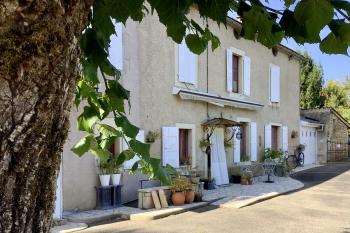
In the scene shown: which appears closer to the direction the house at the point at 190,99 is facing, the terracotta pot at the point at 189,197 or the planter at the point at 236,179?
the terracotta pot

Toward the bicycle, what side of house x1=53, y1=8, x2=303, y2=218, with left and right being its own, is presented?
left

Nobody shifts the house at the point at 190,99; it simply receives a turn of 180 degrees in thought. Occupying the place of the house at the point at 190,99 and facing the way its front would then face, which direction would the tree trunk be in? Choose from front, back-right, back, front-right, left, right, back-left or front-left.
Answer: back-left

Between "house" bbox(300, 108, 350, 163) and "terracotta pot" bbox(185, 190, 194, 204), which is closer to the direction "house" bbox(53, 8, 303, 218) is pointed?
the terracotta pot

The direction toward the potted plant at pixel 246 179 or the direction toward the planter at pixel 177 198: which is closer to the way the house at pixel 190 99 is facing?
the planter

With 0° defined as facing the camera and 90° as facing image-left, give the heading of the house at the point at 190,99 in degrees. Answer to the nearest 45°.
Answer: approximately 315°

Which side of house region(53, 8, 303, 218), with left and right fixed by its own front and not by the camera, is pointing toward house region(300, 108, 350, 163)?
left

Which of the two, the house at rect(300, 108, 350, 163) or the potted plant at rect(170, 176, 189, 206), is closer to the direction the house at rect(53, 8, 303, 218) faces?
the potted plant
